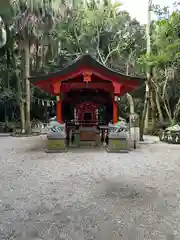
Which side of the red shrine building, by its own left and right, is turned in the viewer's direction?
front

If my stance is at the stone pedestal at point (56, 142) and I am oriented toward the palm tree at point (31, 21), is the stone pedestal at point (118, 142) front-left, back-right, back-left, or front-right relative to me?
back-right

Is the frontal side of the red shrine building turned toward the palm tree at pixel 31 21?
no

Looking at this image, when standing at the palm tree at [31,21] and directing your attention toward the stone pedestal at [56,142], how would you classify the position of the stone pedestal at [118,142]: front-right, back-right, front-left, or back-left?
front-left
